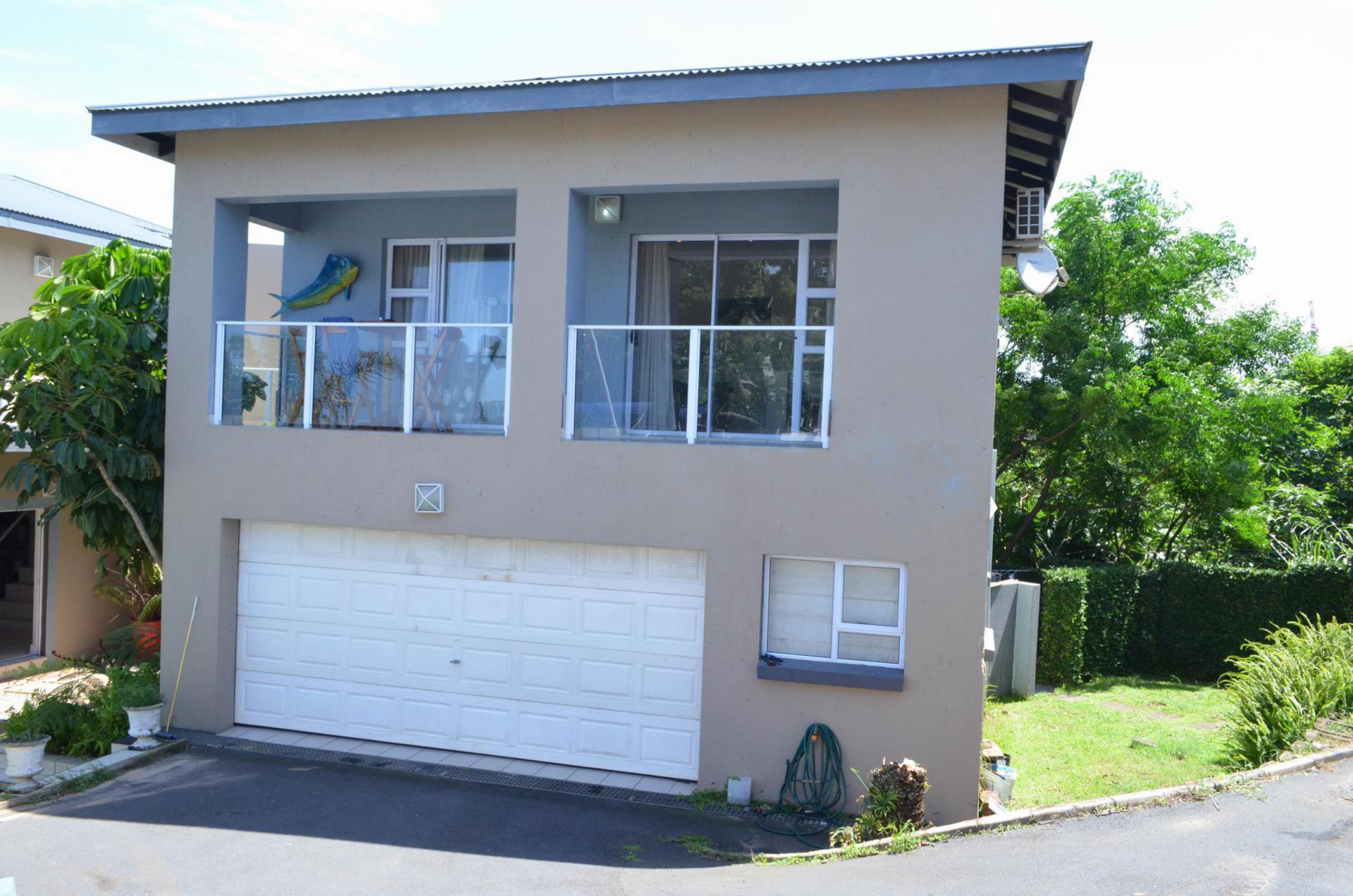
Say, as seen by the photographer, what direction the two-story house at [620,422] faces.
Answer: facing the viewer

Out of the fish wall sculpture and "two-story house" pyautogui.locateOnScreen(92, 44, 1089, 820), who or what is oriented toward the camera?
the two-story house

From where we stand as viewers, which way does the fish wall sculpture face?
facing to the right of the viewer

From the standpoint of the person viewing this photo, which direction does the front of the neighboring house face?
facing the viewer and to the right of the viewer

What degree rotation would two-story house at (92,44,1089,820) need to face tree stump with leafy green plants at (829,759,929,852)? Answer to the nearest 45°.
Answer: approximately 45° to its left

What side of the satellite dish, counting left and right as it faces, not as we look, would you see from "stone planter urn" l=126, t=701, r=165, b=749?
right

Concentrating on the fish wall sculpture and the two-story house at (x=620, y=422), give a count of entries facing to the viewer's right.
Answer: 1

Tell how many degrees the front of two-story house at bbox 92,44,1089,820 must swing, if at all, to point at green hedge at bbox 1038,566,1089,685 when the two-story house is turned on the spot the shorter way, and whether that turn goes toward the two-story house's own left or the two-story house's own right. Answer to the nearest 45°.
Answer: approximately 135° to the two-story house's own left

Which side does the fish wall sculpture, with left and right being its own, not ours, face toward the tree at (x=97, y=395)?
back
